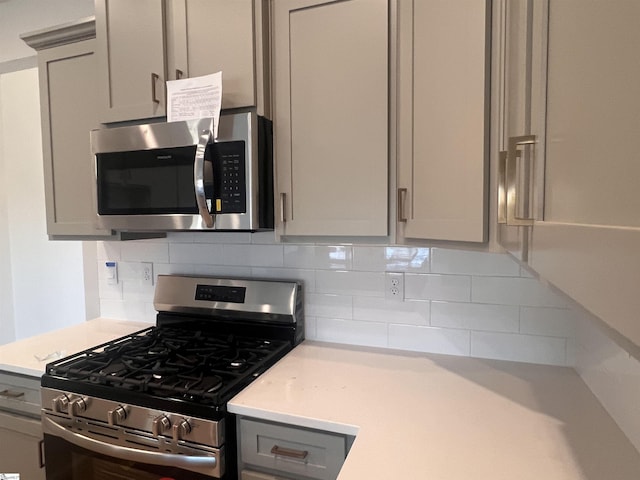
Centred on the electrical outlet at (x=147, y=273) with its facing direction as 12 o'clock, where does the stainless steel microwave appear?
The stainless steel microwave is roughly at 10 o'clock from the electrical outlet.

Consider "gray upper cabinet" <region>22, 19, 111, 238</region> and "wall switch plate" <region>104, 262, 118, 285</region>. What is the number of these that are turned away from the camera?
0

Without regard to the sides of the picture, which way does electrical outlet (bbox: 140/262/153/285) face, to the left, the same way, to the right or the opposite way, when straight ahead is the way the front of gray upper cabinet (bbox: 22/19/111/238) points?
the same way

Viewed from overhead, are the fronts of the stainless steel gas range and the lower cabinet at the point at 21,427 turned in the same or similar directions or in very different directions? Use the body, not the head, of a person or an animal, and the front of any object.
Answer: same or similar directions

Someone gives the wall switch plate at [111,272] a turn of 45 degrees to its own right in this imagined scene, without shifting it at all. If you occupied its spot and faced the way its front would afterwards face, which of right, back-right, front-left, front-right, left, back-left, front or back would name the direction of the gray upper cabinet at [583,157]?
left

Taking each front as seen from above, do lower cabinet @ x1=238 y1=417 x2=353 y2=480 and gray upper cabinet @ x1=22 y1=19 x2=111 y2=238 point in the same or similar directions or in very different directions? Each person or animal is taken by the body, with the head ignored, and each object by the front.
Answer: same or similar directions

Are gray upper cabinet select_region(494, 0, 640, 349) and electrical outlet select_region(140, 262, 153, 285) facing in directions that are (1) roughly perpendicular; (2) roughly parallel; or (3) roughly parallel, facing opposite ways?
roughly perpendicular

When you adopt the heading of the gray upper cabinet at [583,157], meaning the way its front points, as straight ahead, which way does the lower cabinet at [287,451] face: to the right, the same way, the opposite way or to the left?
to the left

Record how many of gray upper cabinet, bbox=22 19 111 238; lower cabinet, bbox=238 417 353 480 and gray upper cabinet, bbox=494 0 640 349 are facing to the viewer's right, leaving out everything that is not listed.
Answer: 0

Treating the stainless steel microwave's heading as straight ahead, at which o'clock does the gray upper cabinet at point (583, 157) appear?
The gray upper cabinet is roughly at 10 o'clock from the stainless steel microwave.

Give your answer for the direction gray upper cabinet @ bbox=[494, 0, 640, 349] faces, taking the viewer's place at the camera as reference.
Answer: facing to the left of the viewer

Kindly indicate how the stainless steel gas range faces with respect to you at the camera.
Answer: facing the viewer and to the left of the viewer

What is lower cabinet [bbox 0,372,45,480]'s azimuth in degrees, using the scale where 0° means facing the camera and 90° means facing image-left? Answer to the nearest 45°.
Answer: approximately 45°

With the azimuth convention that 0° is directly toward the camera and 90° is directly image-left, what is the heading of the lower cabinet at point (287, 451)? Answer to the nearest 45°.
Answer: approximately 45°

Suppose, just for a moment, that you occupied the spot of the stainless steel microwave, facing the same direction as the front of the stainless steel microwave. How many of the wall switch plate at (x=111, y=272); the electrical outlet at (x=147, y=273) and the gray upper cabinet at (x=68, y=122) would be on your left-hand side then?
0

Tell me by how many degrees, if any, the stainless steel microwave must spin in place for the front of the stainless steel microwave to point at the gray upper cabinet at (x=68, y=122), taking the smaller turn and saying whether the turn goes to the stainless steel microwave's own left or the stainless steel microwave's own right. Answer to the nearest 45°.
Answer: approximately 90° to the stainless steel microwave's own right

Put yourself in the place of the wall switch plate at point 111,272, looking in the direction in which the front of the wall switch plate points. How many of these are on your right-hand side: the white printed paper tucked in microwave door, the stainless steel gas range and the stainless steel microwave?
0

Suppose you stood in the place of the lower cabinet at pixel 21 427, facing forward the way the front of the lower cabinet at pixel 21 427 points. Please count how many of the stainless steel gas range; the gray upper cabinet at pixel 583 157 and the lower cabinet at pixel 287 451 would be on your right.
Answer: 0

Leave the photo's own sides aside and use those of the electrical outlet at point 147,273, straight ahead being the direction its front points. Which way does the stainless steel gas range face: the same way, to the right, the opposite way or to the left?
the same way
